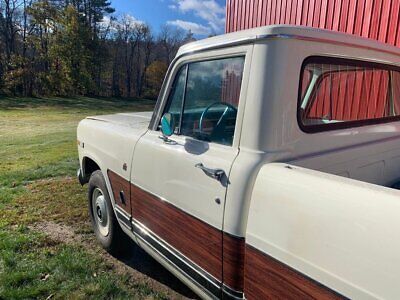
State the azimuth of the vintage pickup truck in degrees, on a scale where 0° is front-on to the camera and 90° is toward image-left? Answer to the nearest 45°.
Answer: approximately 135°

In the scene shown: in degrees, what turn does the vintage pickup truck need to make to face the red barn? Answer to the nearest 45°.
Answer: approximately 45° to its right
